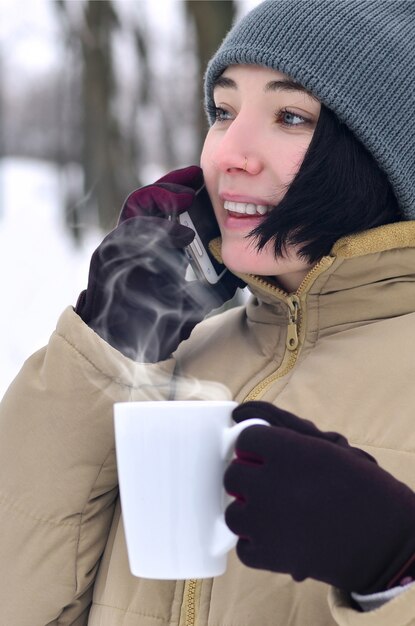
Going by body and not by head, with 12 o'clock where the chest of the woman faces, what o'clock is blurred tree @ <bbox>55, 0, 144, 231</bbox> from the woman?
The blurred tree is roughly at 4 o'clock from the woman.

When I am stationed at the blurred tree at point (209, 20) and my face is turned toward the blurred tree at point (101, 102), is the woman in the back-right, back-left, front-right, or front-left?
back-left

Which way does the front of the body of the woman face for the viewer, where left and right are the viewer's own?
facing the viewer and to the left of the viewer

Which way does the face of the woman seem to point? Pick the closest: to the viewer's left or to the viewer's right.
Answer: to the viewer's left

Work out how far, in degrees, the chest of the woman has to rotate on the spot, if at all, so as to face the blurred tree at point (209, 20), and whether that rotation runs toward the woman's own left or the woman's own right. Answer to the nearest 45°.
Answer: approximately 135° to the woman's own right
